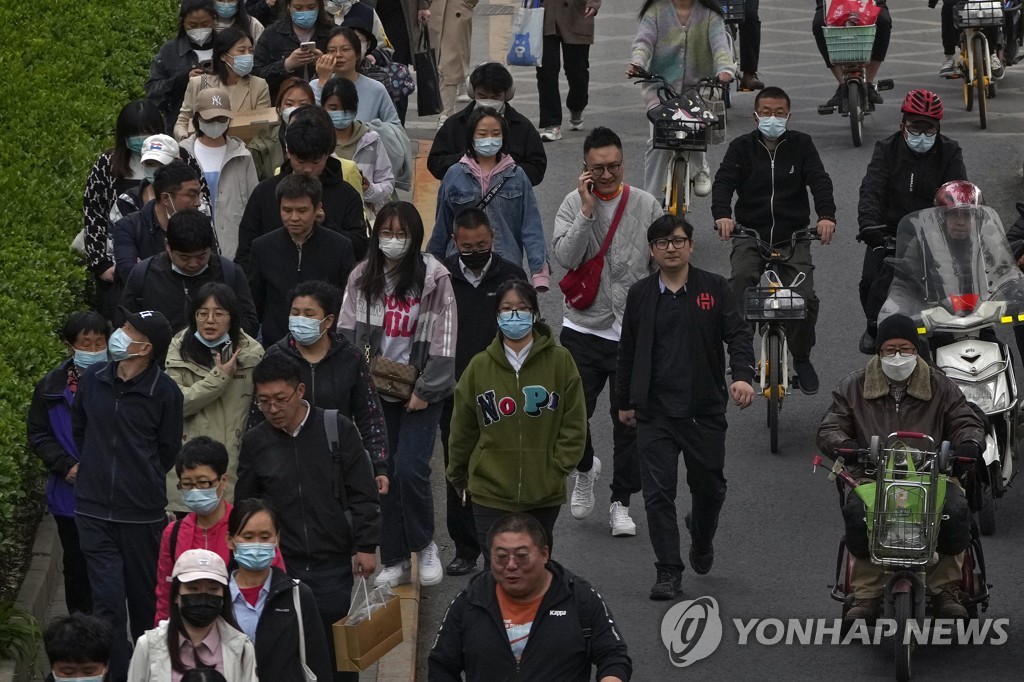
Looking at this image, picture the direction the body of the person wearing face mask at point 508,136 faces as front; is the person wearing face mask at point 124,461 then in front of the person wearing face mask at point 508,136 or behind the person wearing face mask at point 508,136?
in front

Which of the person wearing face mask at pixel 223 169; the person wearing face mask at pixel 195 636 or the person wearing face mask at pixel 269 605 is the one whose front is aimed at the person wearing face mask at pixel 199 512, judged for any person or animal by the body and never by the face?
the person wearing face mask at pixel 223 169

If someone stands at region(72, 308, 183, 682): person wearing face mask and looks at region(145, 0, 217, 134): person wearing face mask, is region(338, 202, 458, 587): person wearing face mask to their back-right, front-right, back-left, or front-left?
front-right

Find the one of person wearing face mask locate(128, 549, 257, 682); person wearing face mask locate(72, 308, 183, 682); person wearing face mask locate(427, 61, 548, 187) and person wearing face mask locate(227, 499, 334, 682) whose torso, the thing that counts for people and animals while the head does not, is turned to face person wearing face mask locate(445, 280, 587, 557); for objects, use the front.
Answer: person wearing face mask locate(427, 61, 548, 187)

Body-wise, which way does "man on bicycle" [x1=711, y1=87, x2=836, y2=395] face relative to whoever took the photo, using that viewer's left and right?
facing the viewer

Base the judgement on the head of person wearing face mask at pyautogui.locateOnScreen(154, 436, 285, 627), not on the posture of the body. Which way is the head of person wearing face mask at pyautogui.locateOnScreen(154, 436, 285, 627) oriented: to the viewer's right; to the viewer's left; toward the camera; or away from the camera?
toward the camera

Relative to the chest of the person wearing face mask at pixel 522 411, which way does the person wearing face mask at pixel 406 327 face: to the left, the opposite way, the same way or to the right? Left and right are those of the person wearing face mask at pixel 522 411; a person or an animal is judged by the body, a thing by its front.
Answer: the same way

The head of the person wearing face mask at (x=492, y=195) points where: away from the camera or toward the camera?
toward the camera

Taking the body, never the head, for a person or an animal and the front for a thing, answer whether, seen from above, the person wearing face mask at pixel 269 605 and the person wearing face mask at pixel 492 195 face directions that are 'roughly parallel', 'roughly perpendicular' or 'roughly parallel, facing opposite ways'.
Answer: roughly parallel

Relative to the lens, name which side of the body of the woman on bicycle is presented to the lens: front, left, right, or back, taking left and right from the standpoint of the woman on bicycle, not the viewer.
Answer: front

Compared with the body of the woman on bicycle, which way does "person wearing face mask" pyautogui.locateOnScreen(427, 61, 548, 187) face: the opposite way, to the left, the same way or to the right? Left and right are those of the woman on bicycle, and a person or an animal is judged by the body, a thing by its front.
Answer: the same way

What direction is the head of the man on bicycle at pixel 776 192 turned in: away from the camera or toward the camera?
toward the camera

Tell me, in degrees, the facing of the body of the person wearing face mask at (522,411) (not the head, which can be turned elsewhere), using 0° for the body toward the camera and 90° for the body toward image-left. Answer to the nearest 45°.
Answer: approximately 0°

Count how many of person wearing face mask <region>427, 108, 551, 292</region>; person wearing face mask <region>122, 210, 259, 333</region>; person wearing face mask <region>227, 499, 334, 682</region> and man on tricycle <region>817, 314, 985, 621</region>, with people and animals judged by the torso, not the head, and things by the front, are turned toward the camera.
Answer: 4

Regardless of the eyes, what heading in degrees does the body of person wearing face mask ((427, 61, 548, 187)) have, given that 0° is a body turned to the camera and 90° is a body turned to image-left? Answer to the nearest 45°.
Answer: approximately 0°

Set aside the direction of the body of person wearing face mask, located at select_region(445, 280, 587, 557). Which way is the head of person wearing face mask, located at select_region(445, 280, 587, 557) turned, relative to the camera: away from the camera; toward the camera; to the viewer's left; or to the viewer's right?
toward the camera

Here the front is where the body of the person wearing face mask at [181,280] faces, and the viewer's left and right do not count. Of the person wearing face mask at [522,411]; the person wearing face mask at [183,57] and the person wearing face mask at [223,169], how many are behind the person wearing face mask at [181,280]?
2

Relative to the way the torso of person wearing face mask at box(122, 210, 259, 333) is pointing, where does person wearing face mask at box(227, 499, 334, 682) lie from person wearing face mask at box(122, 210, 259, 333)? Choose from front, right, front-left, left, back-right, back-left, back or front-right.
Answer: front
